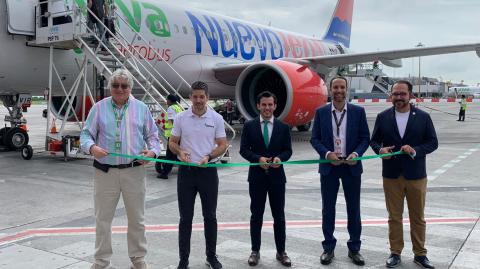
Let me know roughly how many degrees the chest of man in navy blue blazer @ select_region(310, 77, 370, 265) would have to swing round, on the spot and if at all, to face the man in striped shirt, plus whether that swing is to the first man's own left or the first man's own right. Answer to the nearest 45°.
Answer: approximately 45° to the first man's own right

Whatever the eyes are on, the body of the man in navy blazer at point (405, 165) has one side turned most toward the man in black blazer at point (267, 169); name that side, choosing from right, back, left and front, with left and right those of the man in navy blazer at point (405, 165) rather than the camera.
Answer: right

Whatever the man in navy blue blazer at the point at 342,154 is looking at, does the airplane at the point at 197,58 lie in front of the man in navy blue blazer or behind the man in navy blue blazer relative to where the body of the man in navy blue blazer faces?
behind

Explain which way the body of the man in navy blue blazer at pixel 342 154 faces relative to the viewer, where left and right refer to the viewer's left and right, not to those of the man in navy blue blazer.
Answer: facing the viewer

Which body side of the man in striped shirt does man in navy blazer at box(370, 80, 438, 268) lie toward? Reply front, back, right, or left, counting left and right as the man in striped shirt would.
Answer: left

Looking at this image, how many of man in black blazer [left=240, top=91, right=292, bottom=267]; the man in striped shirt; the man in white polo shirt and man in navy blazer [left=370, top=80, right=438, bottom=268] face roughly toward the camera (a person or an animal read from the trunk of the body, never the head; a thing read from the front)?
4

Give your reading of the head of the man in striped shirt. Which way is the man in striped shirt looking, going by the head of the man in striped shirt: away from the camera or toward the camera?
toward the camera

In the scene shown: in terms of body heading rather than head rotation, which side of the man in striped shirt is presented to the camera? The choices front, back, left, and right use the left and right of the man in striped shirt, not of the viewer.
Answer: front

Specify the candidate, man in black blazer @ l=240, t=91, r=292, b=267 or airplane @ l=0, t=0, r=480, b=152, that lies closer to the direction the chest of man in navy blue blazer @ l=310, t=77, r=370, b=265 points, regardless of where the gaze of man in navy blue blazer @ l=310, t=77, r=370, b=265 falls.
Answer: the man in black blazer

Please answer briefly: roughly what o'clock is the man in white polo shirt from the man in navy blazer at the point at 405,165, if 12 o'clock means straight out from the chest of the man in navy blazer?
The man in white polo shirt is roughly at 2 o'clock from the man in navy blazer.
